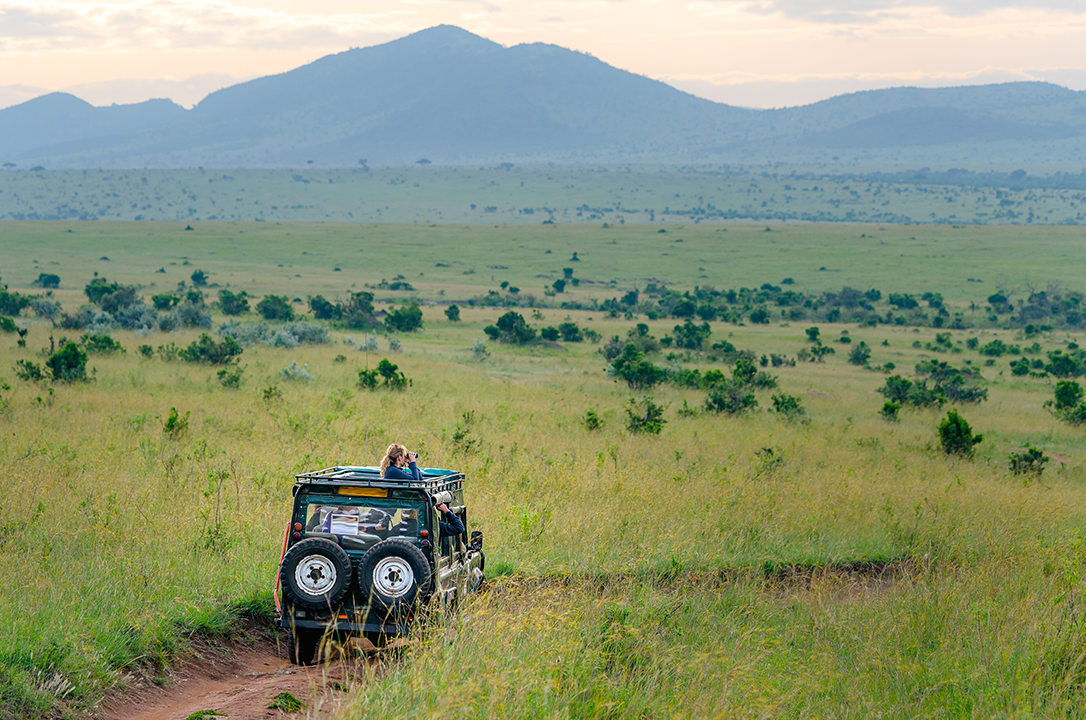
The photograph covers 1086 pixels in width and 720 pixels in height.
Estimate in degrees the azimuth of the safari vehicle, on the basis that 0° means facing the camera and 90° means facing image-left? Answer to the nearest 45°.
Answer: approximately 225°

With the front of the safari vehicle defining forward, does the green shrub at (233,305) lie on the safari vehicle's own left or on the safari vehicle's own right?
on the safari vehicle's own left

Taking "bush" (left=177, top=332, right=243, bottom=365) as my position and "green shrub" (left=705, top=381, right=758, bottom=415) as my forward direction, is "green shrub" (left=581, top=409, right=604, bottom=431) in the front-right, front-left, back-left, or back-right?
front-right

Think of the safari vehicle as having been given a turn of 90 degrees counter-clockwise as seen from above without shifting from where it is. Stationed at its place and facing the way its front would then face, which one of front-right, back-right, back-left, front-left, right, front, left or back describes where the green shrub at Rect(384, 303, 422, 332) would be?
front-right

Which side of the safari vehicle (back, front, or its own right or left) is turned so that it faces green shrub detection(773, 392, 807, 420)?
front

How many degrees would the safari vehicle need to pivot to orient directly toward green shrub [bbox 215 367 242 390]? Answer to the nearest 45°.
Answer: approximately 45° to its left

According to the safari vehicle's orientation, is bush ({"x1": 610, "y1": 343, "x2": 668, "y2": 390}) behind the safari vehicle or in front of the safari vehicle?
in front

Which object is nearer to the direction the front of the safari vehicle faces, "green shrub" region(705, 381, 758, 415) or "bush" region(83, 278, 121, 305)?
the green shrub

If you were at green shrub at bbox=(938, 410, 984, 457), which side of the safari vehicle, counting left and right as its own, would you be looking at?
front

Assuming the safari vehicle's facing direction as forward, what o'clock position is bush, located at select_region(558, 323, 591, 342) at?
The bush is roughly at 11 o'clock from the safari vehicle.

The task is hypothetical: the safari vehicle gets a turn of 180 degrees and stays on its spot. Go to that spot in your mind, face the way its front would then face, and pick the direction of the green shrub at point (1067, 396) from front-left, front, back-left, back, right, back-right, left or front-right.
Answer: back

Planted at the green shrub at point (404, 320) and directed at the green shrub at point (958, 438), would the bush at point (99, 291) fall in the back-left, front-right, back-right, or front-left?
back-right

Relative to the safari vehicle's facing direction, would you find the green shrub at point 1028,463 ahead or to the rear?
ahead
